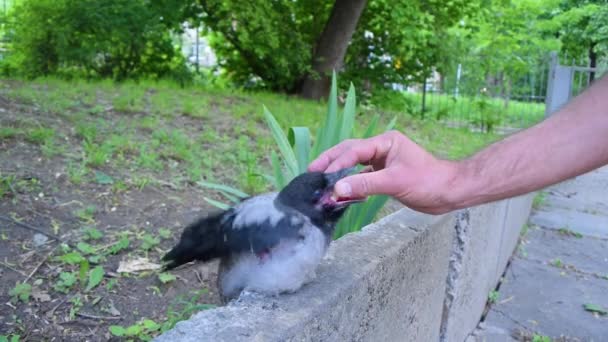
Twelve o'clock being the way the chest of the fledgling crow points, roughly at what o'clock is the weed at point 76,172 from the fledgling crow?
The weed is roughly at 8 o'clock from the fledgling crow.

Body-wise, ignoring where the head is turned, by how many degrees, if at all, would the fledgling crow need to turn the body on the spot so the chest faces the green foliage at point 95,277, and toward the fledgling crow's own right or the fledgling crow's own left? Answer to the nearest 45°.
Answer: approximately 135° to the fledgling crow's own left

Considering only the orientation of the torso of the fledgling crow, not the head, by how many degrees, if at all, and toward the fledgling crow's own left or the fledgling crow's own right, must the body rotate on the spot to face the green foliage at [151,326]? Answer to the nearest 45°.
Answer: approximately 135° to the fledgling crow's own right

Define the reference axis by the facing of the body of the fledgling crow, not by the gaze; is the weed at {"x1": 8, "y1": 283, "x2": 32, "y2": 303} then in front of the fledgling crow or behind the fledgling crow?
behind

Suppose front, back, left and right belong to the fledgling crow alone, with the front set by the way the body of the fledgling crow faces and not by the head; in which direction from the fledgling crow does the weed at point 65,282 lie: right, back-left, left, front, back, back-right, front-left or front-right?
back-left

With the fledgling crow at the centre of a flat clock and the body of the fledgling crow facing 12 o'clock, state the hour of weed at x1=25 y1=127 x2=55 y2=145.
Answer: The weed is roughly at 8 o'clock from the fledgling crow.

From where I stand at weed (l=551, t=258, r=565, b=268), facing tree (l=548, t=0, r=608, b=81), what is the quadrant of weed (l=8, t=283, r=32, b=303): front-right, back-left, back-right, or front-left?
back-left

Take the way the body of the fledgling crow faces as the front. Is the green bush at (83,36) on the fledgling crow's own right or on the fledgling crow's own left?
on the fledgling crow's own left

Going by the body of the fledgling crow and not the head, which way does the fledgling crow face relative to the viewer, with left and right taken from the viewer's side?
facing to the right of the viewer

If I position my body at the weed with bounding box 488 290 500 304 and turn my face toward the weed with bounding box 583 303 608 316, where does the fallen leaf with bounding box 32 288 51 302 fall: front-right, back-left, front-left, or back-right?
back-right

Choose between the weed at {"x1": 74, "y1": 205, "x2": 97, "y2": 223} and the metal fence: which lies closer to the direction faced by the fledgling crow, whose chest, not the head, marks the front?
the metal fence
